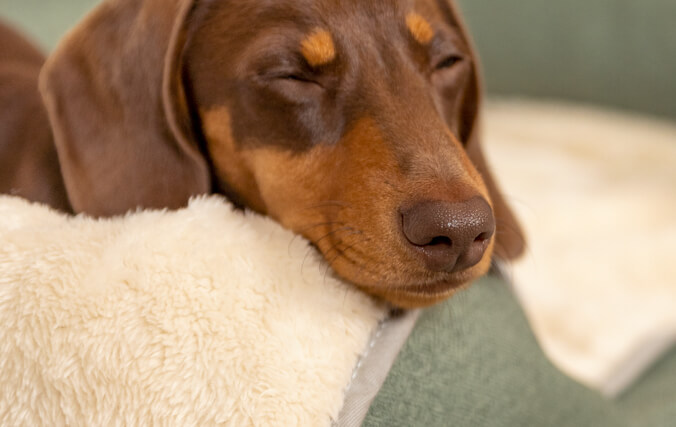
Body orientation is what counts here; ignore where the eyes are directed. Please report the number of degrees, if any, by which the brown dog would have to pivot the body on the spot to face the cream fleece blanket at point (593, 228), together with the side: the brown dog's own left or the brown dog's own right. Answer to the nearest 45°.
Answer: approximately 90° to the brown dog's own left

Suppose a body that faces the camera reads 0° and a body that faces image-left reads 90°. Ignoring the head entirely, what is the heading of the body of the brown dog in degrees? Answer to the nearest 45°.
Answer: approximately 315°
